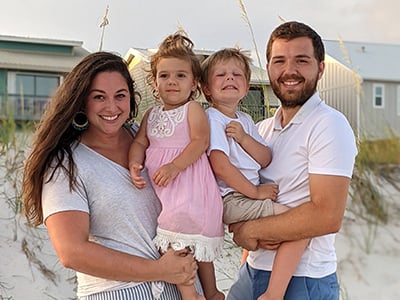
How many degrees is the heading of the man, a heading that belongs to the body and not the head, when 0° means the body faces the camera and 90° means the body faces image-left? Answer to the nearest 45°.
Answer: approximately 45°

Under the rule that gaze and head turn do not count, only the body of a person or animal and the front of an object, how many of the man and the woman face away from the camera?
0

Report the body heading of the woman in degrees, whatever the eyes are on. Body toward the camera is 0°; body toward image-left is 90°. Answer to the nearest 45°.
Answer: approximately 315°
